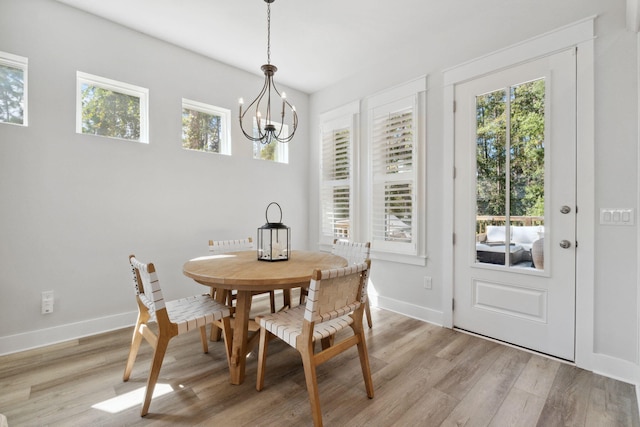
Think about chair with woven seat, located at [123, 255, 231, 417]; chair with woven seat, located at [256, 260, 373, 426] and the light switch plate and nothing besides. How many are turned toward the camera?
1

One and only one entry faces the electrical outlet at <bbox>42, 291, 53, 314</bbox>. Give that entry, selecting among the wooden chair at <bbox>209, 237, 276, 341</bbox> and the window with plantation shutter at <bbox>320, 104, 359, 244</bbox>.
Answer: the window with plantation shutter

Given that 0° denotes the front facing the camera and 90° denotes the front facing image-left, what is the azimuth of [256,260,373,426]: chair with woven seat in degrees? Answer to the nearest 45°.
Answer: approximately 135°

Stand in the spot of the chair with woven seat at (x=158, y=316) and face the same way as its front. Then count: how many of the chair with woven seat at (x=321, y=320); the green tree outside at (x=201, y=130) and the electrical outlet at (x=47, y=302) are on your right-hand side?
1

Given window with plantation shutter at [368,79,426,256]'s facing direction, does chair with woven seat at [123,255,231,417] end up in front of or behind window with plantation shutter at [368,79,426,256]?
in front

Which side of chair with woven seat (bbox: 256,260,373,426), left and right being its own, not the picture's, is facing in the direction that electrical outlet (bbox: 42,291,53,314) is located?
front

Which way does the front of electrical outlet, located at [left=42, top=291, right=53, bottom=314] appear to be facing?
toward the camera

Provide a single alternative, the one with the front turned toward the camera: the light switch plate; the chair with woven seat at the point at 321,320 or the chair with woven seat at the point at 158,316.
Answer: the light switch plate

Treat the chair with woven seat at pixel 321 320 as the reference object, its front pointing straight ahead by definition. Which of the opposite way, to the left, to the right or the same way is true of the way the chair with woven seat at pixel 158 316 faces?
to the right

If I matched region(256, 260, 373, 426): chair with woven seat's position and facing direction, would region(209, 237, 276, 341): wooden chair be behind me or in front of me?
in front

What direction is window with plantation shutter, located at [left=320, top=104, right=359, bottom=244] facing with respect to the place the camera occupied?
facing the viewer and to the left of the viewer

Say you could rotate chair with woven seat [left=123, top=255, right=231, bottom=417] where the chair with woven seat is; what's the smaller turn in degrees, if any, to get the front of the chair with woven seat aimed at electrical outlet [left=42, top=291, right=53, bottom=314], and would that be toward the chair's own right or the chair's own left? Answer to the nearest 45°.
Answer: approximately 90° to the chair's own left

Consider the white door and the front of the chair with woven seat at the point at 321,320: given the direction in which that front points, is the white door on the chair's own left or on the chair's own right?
on the chair's own right

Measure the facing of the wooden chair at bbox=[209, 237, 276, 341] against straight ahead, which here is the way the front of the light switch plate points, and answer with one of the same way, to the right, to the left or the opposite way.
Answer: to the left

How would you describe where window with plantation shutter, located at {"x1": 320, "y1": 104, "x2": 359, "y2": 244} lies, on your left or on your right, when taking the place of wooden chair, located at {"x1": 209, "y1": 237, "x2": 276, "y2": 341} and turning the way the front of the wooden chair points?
on your left

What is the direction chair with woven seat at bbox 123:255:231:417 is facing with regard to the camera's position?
facing away from the viewer and to the right of the viewer

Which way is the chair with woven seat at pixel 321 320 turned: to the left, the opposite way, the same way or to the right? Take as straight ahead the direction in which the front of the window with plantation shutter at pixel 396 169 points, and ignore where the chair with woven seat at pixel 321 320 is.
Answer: to the right
